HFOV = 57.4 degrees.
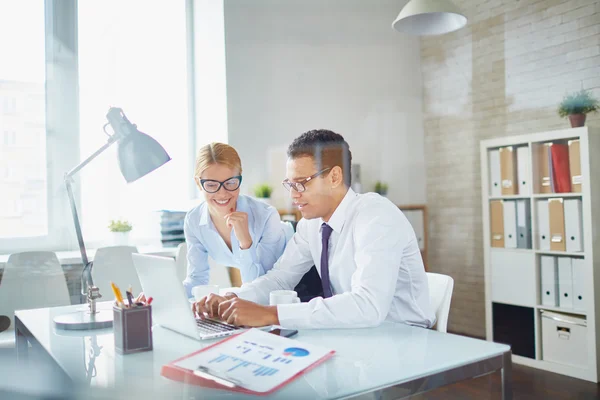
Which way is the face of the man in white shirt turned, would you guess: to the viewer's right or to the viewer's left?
to the viewer's left

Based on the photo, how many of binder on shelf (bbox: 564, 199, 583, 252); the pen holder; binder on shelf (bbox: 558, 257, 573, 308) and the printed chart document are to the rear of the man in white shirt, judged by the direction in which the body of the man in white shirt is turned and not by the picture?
2

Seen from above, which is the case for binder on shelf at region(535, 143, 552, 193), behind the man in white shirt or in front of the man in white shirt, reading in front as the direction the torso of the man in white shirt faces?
behind

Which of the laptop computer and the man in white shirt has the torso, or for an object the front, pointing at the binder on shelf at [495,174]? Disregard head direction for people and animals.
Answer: the laptop computer

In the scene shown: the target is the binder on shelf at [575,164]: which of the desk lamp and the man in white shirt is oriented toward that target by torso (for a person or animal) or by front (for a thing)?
the desk lamp

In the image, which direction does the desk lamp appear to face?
to the viewer's right

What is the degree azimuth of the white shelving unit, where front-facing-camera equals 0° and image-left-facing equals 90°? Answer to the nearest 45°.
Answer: approximately 45°

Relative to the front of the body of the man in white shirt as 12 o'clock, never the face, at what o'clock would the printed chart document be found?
The printed chart document is roughly at 11 o'clock from the man in white shirt.

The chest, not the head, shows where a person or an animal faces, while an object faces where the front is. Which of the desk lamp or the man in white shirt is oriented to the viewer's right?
the desk lamp

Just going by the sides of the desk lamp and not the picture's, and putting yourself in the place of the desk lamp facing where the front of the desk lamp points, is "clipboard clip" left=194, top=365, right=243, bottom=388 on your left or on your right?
on your right

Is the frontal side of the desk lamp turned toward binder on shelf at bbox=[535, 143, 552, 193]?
yes
